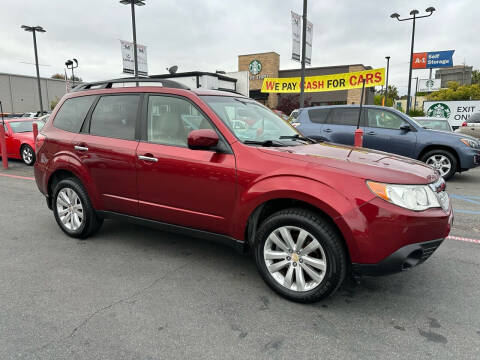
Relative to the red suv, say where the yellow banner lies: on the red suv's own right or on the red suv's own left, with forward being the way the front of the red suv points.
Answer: on the red suv's own left

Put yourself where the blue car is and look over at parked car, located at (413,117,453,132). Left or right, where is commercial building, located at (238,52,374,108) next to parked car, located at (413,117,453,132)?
left

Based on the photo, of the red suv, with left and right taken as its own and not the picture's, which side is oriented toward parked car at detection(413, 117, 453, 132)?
left

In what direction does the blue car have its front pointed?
to the viewer's right

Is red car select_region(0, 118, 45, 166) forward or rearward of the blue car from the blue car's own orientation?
rearward

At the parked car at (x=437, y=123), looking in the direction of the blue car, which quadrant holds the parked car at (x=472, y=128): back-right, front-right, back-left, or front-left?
back-left

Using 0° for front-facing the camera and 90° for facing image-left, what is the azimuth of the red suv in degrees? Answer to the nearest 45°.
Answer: approximately 315°
